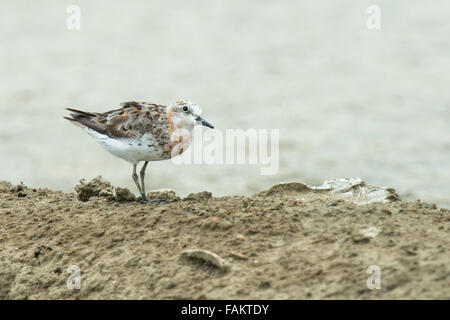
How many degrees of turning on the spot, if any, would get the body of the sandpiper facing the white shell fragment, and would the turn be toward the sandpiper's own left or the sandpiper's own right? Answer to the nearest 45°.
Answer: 0° — it already faces it

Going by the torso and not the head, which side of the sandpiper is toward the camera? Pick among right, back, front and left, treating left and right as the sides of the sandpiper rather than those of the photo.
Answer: right

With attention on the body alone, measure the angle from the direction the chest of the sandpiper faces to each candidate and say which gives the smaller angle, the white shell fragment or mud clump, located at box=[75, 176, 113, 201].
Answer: the white shell fragment
